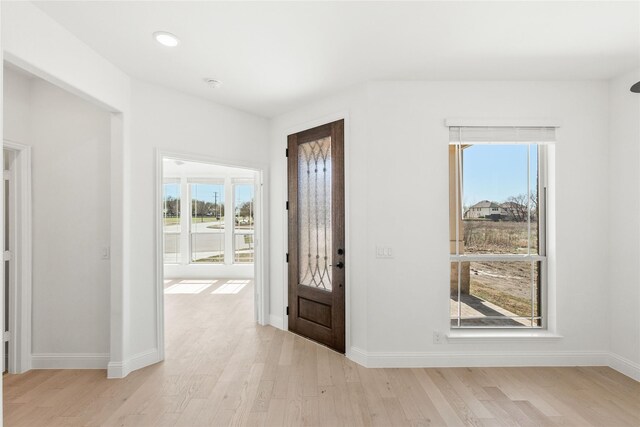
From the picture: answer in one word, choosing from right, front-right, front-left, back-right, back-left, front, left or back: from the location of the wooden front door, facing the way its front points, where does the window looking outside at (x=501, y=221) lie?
back-left

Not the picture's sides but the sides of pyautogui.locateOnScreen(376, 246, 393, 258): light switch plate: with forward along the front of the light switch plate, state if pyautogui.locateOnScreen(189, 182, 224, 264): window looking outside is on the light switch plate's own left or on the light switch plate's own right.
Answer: on the light switch plate's own right

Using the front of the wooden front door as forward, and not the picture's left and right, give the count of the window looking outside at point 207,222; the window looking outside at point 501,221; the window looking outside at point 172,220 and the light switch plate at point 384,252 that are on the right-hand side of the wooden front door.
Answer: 2

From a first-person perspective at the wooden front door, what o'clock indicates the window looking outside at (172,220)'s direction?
The window looking outside is roughly at 3 o'clock from the wooden front door.

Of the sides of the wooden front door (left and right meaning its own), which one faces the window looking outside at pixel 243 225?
right

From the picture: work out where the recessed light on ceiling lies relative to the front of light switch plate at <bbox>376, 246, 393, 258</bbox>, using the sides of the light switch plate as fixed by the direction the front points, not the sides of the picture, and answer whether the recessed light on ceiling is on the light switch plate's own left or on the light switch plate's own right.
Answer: on the light switch plate's own right

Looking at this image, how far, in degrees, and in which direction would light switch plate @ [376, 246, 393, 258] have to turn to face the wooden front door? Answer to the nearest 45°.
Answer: approximately 135° to its right

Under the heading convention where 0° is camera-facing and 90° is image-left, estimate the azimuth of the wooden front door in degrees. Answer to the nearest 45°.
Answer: approximately 45°

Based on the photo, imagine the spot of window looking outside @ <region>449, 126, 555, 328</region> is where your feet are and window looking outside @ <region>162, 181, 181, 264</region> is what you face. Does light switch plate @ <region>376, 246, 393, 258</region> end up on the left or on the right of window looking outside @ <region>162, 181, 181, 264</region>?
left

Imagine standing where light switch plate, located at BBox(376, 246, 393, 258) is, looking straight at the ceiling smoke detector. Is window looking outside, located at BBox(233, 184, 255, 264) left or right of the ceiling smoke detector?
right
